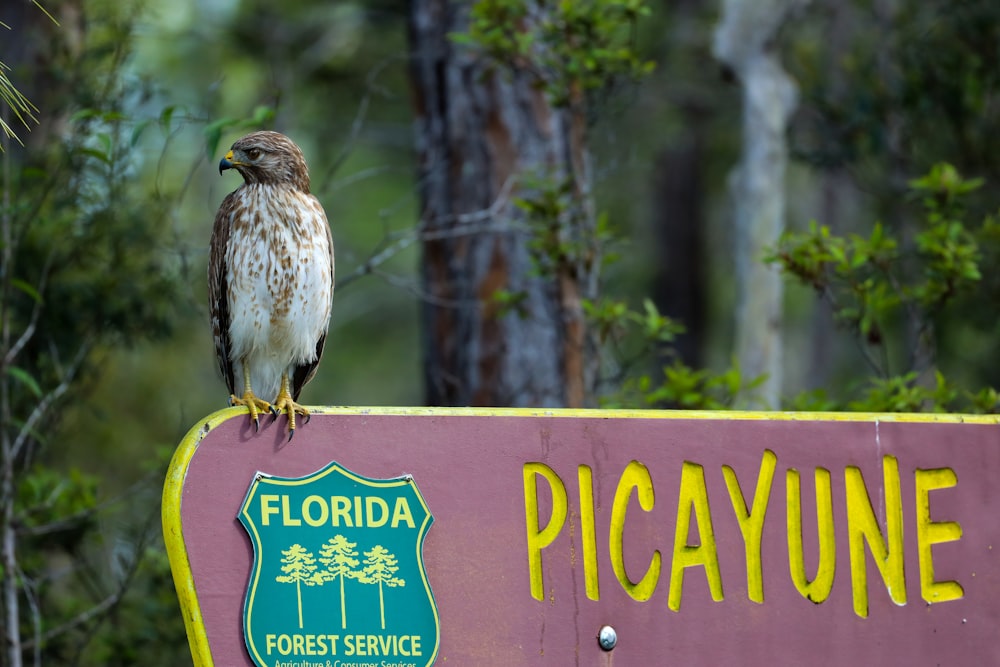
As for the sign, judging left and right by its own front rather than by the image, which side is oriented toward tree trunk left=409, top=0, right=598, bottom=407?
back

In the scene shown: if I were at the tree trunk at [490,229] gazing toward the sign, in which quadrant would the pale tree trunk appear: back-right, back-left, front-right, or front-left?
back-left

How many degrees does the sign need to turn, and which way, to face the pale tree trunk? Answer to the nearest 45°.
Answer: approximately 180°

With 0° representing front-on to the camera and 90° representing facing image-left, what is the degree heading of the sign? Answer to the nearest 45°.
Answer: approximately 0°

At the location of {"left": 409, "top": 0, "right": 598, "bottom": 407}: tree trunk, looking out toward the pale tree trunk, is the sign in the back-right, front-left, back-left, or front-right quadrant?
back-right
